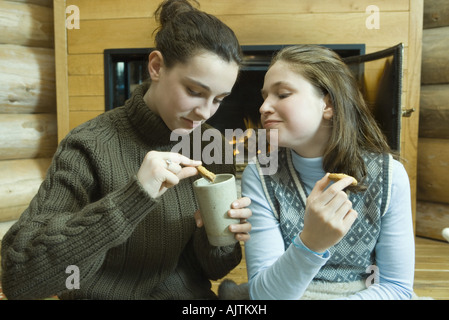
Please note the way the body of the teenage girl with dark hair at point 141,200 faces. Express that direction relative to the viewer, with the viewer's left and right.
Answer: facing the viewer and to the right of the viewer

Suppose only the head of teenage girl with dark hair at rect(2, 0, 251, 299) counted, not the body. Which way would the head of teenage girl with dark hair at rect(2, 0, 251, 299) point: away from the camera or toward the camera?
toward the camera

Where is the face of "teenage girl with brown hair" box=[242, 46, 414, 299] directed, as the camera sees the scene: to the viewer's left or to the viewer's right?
to the viewer's left
